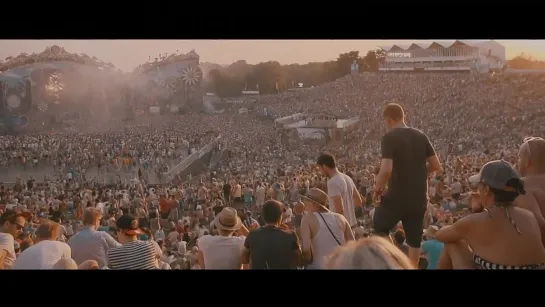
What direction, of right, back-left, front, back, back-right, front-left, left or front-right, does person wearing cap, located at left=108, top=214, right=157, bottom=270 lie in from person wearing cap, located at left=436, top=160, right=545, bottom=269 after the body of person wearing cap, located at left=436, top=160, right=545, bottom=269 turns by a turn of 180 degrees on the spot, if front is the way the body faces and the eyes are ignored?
back-right

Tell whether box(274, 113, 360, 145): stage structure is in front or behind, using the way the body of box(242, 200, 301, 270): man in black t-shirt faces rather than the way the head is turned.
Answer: in front

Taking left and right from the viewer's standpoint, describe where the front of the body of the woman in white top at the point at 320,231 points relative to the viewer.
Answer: facing away from the viewer and to the left of the viewer

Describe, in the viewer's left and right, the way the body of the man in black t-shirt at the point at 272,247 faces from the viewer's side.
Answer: facing away from the viewer

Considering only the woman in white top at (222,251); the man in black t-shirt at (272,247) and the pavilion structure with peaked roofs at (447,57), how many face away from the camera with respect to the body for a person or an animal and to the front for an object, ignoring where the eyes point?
2

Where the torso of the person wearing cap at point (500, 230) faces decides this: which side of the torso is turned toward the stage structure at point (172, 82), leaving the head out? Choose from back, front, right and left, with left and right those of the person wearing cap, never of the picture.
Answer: front

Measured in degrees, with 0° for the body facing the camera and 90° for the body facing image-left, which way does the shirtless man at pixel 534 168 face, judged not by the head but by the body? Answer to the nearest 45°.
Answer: approximately 135°

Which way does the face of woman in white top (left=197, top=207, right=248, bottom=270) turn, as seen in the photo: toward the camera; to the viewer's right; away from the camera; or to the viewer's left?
away from the camera

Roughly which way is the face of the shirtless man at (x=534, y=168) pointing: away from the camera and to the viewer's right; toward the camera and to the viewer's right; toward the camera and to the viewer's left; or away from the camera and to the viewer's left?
away from the camera and to the viewer's left

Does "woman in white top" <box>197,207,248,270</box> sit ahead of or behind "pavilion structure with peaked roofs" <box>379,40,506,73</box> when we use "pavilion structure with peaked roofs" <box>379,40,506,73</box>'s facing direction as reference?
ahead

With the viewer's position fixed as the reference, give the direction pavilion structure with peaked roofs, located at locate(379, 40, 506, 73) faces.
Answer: facing the viewer and to the left of the viewer

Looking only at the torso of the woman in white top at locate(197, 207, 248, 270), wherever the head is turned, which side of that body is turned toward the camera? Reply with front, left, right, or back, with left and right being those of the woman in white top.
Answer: back

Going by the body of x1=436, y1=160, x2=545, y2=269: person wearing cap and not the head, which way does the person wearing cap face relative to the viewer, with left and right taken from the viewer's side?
facing away from the viewer and to the left of the viewer

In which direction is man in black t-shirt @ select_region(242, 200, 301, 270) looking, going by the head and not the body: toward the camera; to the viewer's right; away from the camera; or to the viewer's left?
away from the camera

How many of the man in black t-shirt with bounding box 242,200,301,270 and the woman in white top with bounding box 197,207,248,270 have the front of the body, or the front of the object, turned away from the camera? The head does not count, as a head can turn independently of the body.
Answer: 2

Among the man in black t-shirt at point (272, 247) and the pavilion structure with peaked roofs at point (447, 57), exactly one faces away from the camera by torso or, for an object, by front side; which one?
the man in black t-shirt

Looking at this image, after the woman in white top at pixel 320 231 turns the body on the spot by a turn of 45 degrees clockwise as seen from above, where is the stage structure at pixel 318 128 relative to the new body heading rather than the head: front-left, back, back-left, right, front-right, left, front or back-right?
front
